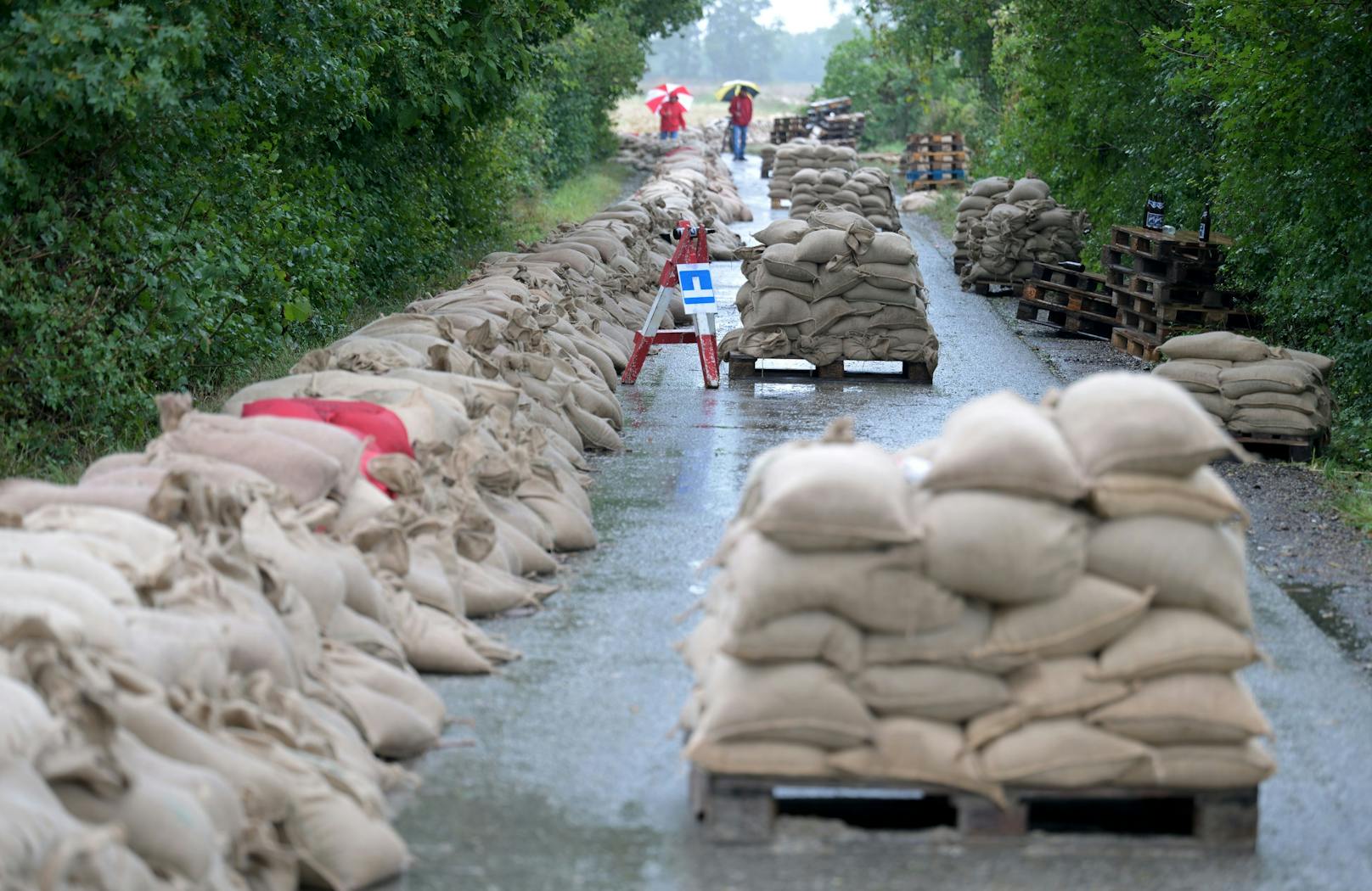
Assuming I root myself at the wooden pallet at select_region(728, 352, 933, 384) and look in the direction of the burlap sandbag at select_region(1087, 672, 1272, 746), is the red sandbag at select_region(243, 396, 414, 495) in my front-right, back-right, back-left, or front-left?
front-right

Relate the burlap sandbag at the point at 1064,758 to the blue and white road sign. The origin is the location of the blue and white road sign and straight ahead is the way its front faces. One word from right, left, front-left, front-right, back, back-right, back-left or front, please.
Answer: front

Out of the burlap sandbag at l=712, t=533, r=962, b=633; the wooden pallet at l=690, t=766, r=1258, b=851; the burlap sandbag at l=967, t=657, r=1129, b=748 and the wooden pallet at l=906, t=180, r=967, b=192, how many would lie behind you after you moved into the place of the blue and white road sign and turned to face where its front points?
1

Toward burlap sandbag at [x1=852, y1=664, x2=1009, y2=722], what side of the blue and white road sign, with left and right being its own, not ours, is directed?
front

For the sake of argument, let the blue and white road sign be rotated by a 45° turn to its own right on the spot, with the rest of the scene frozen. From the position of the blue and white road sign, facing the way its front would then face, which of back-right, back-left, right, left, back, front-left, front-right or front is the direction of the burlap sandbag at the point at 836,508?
front-left

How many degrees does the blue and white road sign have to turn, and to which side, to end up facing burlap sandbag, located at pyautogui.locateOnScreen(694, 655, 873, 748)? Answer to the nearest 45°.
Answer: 0° — it already faces it

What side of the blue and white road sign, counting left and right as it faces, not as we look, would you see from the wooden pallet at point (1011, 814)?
front

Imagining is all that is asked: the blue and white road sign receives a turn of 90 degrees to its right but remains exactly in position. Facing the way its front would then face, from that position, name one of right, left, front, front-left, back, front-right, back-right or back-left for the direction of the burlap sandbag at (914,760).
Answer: left

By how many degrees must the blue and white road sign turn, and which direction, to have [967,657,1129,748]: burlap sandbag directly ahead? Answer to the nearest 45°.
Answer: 0° — it already faces it

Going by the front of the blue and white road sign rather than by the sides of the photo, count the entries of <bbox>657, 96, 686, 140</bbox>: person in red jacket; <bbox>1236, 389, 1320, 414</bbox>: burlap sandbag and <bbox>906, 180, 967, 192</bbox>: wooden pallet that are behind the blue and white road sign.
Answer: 2

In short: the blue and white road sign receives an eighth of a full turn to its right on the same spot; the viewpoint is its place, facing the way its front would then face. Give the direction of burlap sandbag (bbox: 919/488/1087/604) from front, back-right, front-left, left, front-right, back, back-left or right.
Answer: front-left

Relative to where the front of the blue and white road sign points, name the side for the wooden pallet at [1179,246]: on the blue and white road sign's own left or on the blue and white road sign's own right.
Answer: on the blue and white road sign's own left

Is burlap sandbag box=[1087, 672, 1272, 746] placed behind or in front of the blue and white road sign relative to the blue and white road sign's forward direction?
in front

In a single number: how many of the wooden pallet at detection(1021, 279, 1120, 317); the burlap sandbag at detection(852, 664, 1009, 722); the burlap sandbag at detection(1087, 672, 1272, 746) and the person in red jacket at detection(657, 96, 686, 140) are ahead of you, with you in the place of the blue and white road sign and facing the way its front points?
2

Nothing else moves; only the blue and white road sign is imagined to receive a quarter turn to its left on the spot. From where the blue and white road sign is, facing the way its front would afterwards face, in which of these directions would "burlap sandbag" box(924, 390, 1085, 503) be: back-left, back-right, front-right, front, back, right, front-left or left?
right

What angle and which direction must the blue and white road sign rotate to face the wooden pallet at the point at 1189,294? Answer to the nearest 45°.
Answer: approximately 90° to its left

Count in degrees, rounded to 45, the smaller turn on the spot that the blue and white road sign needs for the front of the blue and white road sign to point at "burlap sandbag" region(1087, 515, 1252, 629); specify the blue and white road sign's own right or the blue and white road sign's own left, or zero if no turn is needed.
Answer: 0° — it already faces it

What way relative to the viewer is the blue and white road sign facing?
toward the camera
